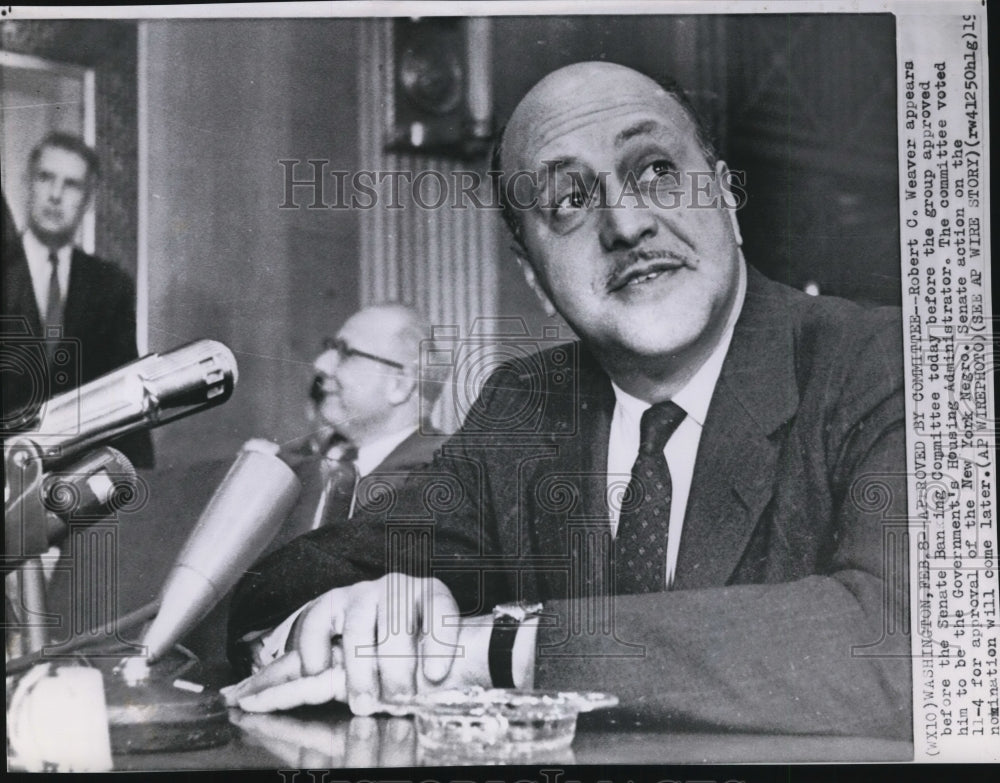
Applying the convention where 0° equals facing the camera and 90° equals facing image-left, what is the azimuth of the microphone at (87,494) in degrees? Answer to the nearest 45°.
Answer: approximately 270°

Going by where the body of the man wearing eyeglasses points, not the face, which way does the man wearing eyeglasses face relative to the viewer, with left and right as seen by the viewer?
facing the viewer and to the left of the viewer

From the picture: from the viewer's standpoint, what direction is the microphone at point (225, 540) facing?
to the viewer's right

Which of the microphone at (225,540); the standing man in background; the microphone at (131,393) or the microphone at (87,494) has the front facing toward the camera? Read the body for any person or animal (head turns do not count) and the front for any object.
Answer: the standing man in background

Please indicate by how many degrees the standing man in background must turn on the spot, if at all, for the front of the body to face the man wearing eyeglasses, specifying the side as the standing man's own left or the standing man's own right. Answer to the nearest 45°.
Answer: approximately 90° to the standing man's own left

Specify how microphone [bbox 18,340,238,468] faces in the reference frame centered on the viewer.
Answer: facing to the right of the viewer

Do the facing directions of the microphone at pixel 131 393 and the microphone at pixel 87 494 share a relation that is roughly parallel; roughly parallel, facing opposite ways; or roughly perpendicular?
roughly parallel

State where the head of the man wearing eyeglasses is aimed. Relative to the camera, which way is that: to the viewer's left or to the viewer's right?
to the viewer's left

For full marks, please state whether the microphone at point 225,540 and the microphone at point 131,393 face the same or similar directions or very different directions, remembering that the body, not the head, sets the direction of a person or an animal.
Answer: same or similar directions

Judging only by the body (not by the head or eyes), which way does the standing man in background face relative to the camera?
toward the camera
